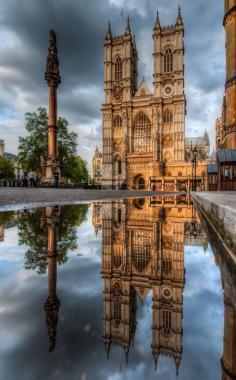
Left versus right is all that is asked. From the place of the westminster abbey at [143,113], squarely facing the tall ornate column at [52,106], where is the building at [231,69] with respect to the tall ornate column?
left

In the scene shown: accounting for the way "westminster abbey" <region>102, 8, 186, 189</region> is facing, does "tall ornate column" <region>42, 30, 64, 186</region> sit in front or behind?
in front

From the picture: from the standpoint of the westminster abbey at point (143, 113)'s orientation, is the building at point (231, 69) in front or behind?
in front

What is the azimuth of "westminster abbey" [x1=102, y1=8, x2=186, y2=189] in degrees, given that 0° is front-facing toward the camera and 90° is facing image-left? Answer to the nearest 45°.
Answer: approximately 0°
